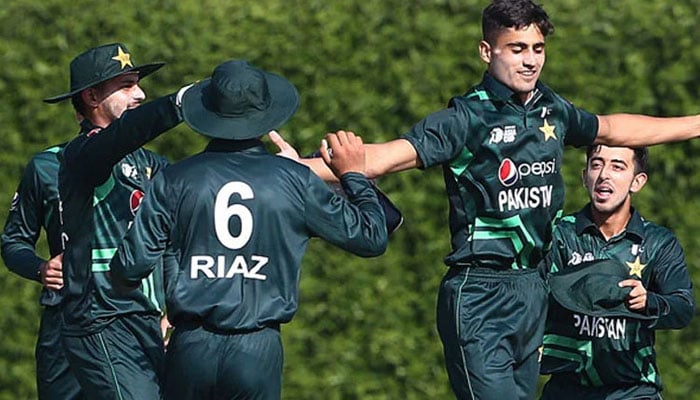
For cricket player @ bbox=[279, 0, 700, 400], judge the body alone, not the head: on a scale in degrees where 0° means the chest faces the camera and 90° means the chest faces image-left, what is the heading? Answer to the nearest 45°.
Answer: approximately 315°

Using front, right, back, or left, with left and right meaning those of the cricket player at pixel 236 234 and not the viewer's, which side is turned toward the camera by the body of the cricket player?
back

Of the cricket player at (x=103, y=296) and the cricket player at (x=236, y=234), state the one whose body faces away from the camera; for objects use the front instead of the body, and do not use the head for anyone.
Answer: the cricket player at (x=236, y=234)

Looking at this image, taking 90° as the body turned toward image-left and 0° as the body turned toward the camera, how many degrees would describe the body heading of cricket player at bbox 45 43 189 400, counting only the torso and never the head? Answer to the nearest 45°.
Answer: approximately 315°

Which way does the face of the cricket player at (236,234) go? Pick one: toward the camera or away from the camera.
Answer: away from the camera

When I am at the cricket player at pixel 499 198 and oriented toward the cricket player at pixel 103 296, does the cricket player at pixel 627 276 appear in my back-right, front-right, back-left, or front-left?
back-right

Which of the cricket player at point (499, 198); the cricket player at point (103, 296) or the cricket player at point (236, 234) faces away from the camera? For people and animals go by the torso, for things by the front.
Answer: the cricket player at point (236, 234)

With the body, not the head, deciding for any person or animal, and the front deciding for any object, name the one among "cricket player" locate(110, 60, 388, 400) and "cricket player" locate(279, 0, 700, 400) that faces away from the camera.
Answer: "cricket player" locate(110, 60, 388, 400)

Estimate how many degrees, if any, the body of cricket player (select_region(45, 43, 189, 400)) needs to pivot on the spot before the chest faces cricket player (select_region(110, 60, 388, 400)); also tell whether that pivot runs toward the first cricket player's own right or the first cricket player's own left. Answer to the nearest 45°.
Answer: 0° — they already face them

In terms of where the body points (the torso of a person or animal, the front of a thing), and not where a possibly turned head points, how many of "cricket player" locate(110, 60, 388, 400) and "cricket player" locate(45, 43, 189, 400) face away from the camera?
1

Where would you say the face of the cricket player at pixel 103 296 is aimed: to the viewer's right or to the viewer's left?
to the viewer's right
